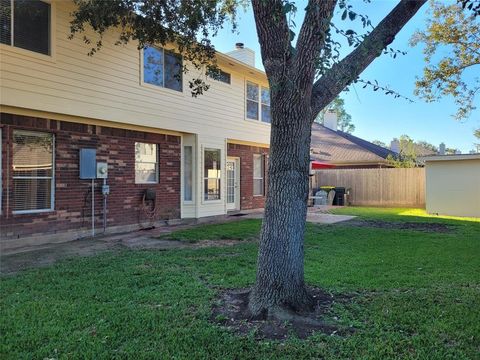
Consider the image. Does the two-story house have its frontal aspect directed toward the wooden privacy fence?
no

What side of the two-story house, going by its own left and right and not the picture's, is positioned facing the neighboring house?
right

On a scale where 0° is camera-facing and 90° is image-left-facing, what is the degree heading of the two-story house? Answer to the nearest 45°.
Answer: approximately 135°
